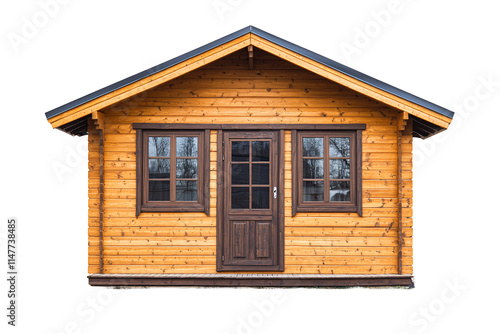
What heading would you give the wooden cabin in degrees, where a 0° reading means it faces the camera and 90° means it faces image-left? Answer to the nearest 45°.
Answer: approximately 0°
